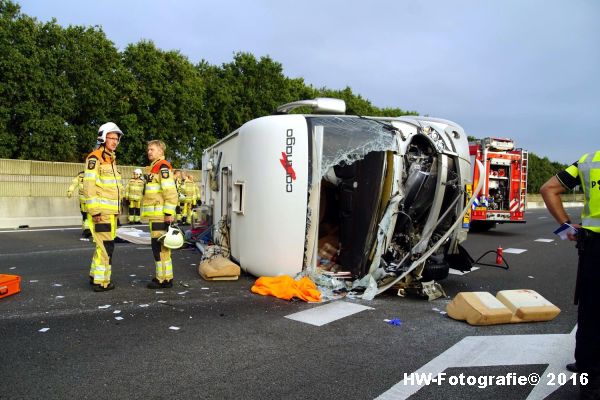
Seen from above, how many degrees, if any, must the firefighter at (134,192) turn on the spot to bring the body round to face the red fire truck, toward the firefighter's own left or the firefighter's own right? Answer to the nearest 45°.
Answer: approximately 90° to the firefighter's own left

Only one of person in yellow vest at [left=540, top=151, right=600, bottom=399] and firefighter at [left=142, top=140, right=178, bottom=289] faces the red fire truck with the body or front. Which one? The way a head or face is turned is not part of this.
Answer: the person in yellow vest

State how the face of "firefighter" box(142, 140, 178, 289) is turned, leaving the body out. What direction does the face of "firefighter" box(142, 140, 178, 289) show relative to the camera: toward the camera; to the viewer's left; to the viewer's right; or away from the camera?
to the viewer's left

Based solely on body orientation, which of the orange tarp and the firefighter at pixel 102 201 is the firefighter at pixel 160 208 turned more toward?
the firefighter

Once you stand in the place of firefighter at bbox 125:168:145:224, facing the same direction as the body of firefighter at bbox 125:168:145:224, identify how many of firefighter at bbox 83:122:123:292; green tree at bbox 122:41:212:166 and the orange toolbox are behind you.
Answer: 1

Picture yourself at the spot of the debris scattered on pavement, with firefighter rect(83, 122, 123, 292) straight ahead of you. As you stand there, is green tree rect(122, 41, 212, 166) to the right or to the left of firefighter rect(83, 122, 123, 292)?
right

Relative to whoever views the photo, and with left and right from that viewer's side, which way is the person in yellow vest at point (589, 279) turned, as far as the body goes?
facing away from the viewer

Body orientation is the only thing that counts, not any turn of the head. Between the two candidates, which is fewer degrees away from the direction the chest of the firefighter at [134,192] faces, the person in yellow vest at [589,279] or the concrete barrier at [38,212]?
the person in yellow vest

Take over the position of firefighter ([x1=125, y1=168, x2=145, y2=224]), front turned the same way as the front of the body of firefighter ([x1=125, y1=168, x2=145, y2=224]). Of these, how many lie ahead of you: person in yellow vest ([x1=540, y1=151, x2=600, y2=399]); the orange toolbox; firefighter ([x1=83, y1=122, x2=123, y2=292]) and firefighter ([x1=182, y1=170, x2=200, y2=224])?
3
